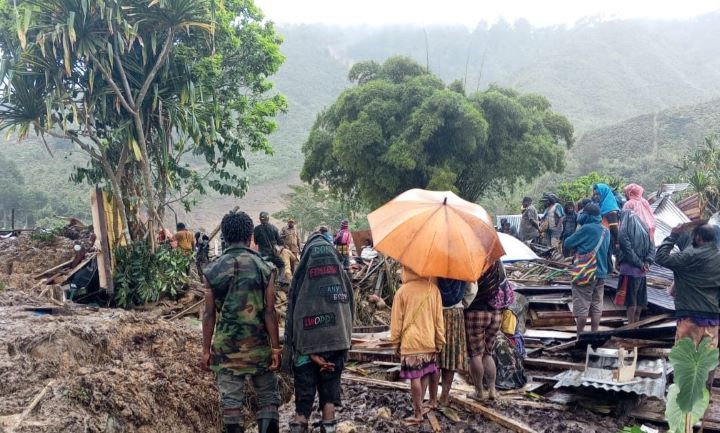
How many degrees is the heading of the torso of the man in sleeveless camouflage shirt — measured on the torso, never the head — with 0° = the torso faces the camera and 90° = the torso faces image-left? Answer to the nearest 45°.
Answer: approximately 180°

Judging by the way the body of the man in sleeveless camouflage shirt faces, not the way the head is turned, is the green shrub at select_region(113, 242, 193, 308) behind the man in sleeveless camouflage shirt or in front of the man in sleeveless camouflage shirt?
in front

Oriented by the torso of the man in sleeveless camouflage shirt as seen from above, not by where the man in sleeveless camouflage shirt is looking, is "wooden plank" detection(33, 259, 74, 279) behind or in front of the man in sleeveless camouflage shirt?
in front

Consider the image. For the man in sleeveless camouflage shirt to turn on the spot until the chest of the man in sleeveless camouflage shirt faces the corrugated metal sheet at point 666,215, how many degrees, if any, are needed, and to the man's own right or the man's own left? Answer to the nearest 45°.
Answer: approximately 45° to the man's own right

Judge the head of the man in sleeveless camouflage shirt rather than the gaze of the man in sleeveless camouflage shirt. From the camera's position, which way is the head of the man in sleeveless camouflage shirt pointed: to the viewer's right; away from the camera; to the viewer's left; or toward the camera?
away from the camera

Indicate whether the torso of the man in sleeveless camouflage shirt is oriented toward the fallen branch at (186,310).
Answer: yes

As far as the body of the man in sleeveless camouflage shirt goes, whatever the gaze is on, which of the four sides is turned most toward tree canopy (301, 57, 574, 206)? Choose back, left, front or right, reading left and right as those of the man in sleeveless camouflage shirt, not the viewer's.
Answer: front
